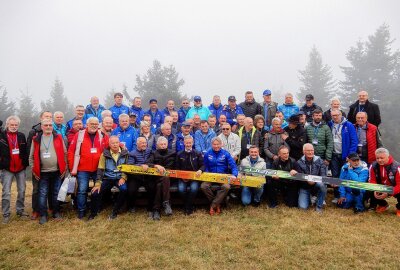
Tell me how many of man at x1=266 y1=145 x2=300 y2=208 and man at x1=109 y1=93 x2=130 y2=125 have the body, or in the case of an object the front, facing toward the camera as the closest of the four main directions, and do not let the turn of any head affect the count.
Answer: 2

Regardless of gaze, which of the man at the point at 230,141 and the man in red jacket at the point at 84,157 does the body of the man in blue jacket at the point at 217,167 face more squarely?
the man in red jacket

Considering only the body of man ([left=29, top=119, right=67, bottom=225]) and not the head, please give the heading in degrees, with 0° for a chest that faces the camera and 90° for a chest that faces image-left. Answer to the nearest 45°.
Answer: approximately 0°

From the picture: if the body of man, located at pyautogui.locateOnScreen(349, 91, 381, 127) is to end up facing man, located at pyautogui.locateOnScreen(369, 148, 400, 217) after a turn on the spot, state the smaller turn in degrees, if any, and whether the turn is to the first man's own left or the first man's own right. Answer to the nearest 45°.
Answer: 0° — they already face them

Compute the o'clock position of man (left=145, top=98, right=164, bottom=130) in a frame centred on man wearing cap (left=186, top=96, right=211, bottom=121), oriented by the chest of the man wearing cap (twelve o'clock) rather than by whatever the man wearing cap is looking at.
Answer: The man is roughly at 3 o'clock from the man wearing cap.

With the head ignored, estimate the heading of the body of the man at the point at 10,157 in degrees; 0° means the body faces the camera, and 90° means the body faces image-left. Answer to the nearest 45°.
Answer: approximately 0°
